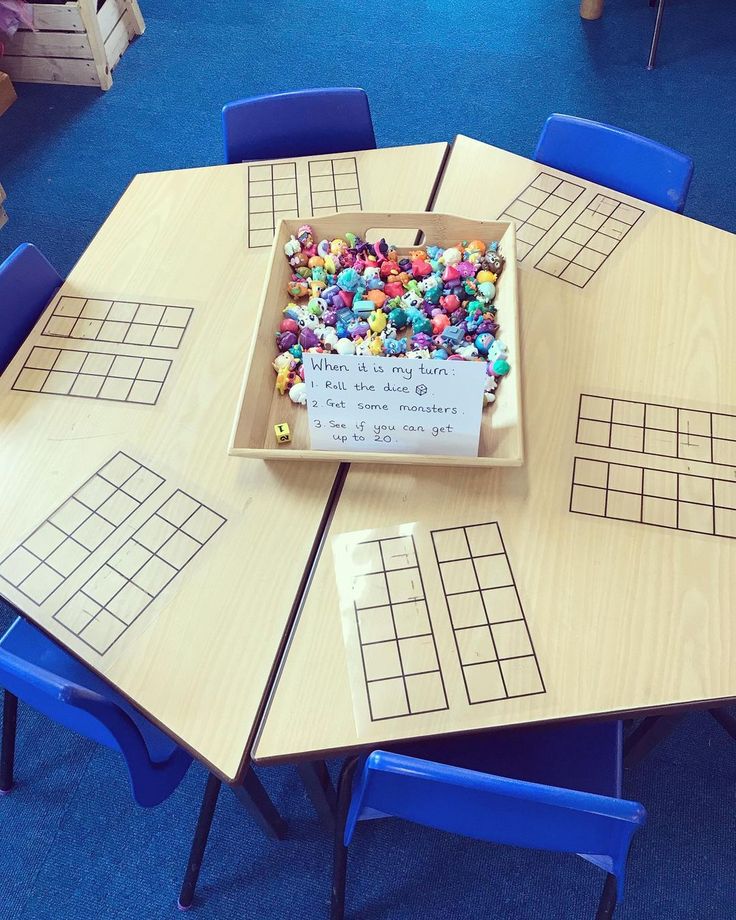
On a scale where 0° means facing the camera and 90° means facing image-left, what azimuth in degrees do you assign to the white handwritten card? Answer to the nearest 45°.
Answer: approximately 0°

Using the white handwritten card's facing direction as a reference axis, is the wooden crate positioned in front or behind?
behind
